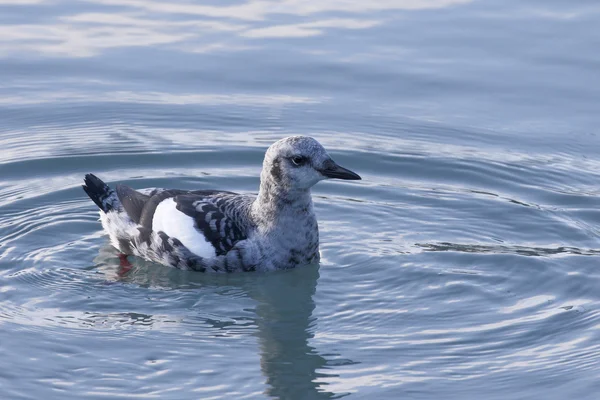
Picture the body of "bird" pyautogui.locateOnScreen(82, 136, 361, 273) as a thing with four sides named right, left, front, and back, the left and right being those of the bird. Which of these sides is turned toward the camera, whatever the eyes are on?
right
